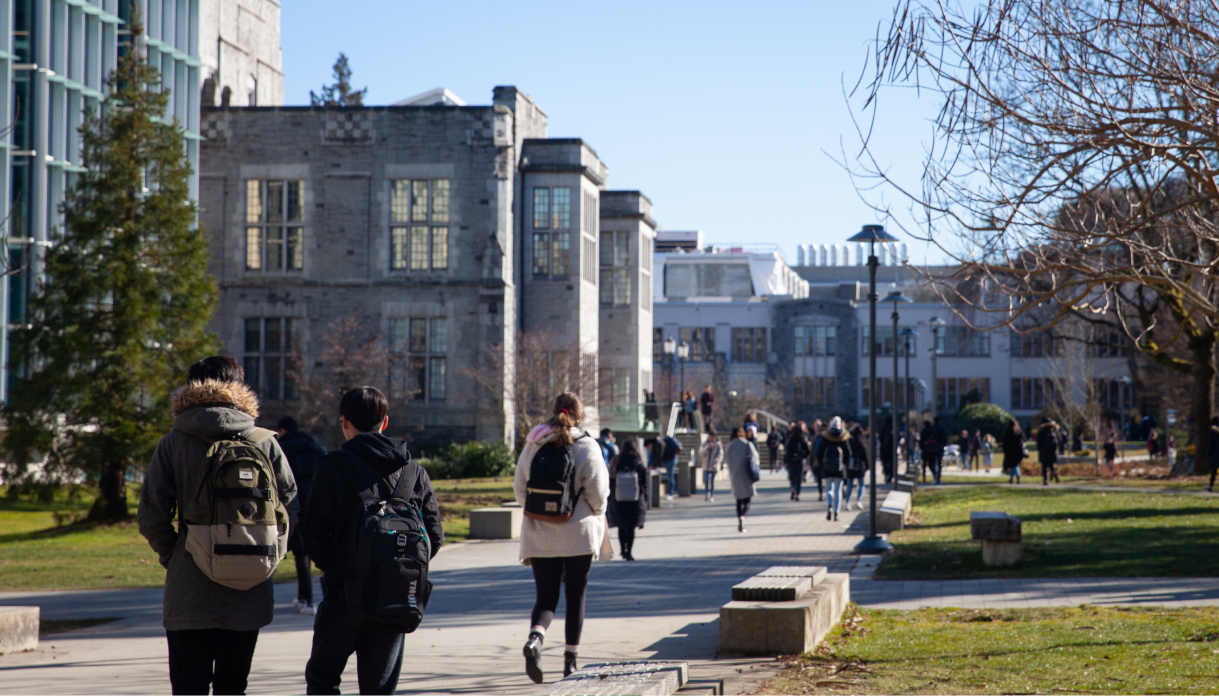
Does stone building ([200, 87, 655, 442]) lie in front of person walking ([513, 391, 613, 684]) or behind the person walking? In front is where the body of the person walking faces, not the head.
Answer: in front

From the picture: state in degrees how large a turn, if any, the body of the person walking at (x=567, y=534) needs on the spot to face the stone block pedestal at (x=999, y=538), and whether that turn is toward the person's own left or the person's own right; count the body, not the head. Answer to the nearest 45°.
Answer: approximately 45° to the person's own right

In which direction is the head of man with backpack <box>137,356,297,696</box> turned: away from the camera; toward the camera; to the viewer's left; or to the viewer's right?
away from the camera

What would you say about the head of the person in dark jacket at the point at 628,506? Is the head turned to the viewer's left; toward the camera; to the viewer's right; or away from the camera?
away from the camera

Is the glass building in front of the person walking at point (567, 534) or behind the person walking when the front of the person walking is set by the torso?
in front

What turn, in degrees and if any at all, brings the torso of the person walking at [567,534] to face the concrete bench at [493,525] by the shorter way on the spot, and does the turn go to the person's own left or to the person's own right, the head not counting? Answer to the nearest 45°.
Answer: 0° — they already face it

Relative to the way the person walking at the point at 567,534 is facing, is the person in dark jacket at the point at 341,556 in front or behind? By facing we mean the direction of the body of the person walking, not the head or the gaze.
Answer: behind

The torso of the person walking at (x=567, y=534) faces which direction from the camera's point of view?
away from the camera

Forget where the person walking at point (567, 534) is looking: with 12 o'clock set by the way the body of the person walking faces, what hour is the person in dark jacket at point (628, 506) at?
The person in dark jacket is roughly at 12 o'clock from the person walking.

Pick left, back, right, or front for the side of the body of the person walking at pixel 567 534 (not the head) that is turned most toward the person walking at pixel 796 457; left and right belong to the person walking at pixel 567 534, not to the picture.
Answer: front

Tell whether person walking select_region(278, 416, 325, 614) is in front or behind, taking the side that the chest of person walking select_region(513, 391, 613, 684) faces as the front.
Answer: in front

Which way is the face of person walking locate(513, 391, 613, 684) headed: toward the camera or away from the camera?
away from the camera
